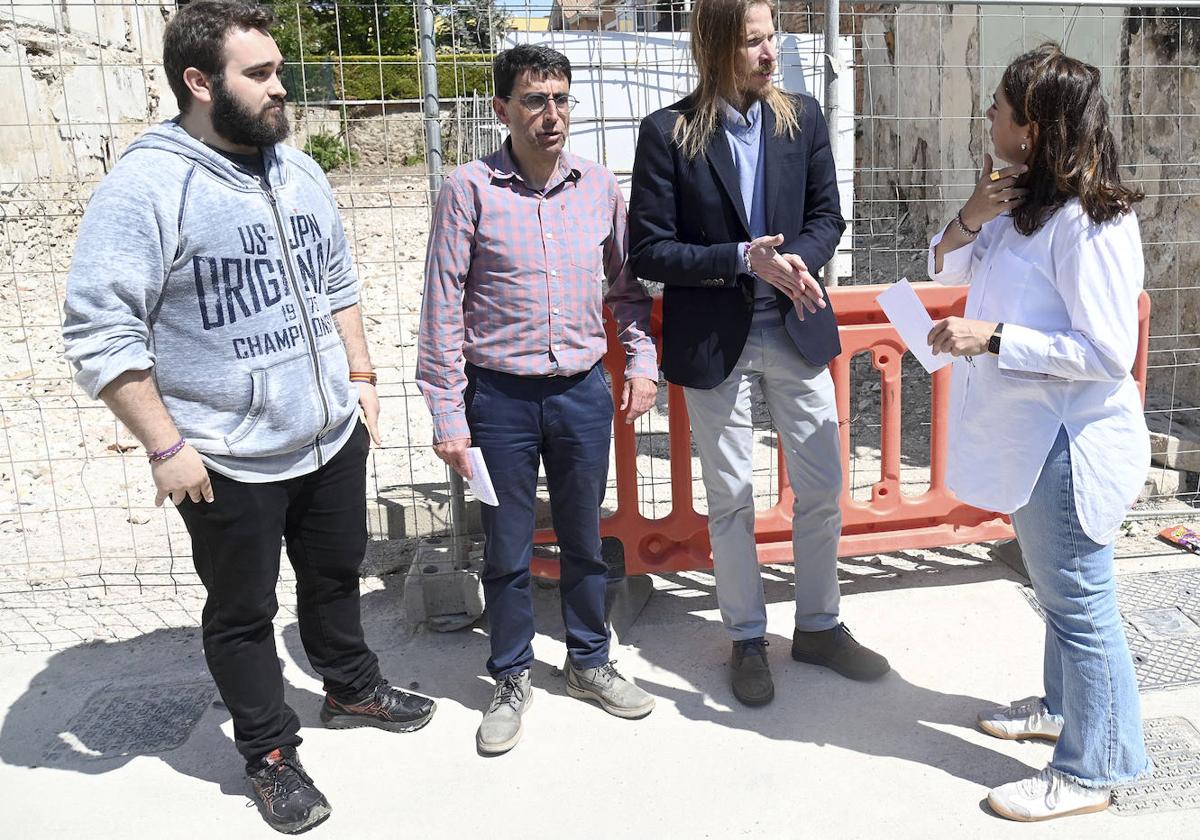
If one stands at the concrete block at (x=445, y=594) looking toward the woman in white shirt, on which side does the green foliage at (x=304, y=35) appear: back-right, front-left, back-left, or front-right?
back-left

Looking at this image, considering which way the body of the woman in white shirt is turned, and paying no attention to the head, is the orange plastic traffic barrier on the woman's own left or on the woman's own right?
on the woman's own right

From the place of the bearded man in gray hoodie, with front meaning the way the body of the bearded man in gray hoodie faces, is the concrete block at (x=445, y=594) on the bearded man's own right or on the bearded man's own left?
on the bearded man's own left

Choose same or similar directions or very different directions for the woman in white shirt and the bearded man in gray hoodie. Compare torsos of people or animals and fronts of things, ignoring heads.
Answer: very different directions

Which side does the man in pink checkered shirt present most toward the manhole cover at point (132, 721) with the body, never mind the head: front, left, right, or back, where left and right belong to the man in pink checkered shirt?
right

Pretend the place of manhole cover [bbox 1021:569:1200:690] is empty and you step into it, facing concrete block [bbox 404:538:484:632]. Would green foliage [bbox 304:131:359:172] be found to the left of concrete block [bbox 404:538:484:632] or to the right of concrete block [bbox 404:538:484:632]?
right

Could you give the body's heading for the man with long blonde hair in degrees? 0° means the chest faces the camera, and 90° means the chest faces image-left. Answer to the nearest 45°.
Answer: approximately 315°

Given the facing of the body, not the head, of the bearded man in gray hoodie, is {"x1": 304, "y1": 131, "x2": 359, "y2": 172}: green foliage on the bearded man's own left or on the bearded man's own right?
on the bearded man's own left

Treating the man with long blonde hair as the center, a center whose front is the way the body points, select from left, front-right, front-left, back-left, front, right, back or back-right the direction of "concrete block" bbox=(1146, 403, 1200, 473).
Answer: left

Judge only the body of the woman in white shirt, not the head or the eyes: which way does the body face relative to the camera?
to the viewer's left
